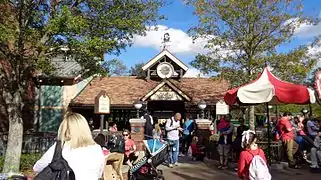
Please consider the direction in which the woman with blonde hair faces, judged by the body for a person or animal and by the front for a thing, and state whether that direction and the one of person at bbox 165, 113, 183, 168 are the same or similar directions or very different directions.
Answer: very different directions

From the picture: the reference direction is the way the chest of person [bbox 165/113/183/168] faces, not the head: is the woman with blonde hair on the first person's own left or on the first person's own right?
on the first person's own right

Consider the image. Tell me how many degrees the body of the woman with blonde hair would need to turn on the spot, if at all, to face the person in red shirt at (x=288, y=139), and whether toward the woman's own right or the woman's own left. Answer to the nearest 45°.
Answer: approximately 90° to the woman's own right

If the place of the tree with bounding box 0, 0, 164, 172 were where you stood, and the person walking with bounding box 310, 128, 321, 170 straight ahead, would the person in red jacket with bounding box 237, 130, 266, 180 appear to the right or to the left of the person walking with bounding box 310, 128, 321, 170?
right

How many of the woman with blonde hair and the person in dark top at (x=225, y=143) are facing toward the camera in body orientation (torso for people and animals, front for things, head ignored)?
1

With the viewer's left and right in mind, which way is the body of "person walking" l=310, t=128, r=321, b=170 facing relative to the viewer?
facing to the left of the viewer

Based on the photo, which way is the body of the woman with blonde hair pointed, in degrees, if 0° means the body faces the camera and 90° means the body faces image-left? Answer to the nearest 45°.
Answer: approximately 135°

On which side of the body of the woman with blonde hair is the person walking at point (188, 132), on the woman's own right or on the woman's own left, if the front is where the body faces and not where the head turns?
on the woman's own right

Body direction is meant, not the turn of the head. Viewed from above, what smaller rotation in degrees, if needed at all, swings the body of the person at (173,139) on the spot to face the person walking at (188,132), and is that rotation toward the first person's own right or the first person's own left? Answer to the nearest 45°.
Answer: approximately 135° to the first person's own left
